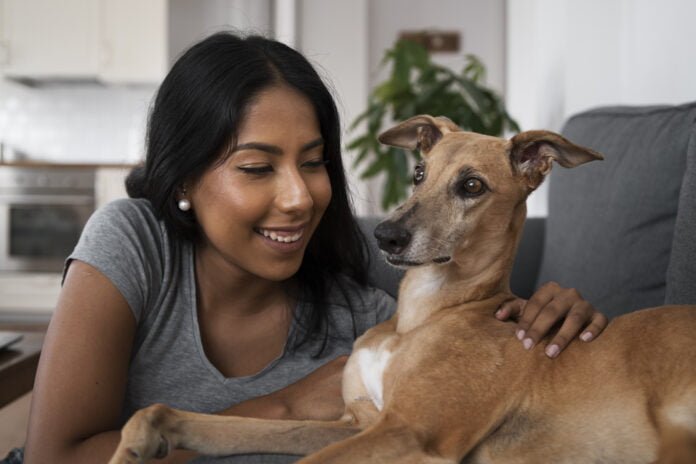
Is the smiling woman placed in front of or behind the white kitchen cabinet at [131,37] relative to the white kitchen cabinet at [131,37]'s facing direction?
in front

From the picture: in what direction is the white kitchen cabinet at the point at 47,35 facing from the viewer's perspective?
toward the camera

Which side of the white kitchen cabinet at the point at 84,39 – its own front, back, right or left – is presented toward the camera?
front

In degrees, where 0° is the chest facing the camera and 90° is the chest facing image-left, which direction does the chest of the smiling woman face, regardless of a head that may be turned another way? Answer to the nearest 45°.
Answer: approximately 315°

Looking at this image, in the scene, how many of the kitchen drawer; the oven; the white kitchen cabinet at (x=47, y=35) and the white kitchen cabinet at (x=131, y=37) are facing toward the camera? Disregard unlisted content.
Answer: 4

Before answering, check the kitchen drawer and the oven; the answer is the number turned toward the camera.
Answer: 2

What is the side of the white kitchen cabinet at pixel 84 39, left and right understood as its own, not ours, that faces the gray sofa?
front

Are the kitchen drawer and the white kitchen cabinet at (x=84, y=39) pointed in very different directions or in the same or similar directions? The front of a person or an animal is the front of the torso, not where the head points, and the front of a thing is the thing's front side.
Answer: same or similar directions

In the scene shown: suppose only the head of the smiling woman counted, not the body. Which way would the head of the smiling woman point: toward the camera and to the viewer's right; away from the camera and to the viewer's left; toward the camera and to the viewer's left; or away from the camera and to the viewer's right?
toward the camera and to the viewer's right

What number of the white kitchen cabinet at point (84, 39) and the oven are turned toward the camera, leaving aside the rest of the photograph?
2
